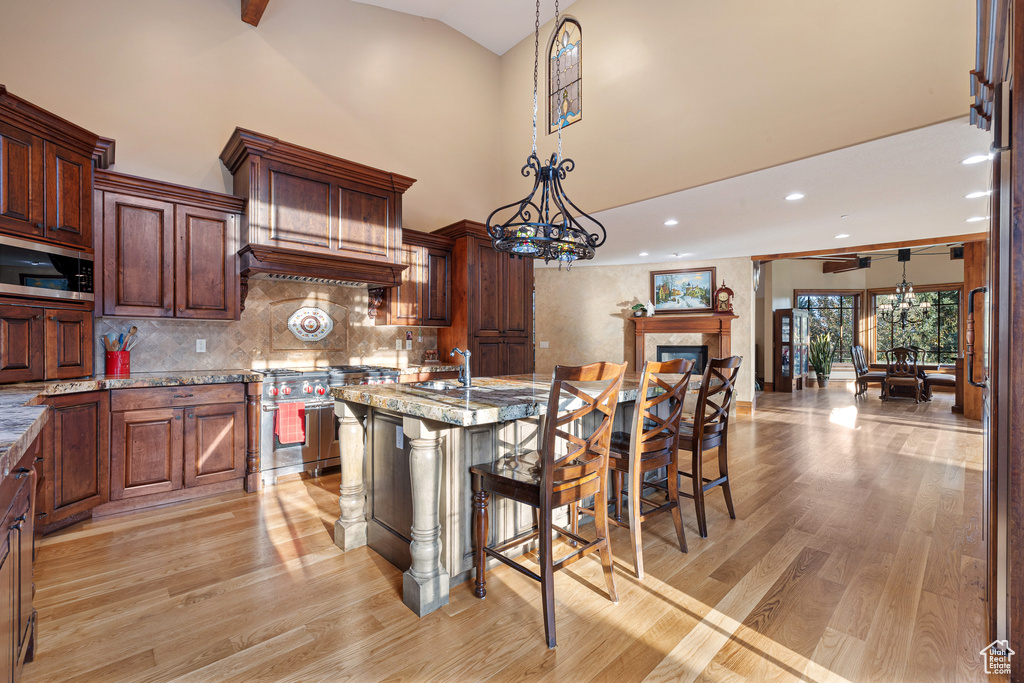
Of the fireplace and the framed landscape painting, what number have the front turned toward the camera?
2

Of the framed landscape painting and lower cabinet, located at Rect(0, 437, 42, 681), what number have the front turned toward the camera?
1

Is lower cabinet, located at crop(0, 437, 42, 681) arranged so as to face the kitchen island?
yes

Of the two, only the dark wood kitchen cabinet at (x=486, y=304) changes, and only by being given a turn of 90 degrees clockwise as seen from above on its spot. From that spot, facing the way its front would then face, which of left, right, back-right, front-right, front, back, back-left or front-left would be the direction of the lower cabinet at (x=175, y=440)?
front

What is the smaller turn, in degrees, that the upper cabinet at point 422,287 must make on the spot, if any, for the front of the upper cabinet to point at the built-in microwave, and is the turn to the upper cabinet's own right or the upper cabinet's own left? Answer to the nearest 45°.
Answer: approximately 90° to the upper cabinet's own right

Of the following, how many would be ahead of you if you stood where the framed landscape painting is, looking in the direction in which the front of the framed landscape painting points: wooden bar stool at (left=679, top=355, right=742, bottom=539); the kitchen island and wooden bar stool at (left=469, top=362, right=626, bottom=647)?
3

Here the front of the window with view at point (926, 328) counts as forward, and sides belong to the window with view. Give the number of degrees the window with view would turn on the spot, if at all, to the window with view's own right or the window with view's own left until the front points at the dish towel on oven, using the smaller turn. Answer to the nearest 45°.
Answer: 0° — it already faces it

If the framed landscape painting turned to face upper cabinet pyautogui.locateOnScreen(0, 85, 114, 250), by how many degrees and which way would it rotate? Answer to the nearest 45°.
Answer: approximately 45° to its right

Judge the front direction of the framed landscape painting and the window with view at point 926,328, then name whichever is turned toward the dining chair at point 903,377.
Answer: the window with view

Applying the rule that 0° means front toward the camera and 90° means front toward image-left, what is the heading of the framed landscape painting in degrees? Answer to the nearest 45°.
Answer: approximately 0°

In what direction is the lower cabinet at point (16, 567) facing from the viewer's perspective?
to the viewer's right

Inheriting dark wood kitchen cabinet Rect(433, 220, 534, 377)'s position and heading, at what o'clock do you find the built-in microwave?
The built-in microwave is roughly at 3 o'clock from the dark wood kitchen cabinet.

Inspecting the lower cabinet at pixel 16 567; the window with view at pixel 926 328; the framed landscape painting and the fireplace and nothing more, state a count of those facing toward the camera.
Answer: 3

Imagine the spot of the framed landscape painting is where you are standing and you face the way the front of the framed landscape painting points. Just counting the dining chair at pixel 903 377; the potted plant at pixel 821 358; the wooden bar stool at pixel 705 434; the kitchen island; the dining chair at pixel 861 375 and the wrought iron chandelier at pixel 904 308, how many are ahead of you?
2

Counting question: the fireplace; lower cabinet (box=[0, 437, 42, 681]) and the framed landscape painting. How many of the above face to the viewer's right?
1

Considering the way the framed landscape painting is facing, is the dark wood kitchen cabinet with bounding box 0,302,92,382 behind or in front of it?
in front

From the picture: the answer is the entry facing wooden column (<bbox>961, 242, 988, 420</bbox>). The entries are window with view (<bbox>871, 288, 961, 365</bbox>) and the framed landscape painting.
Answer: the window with view
